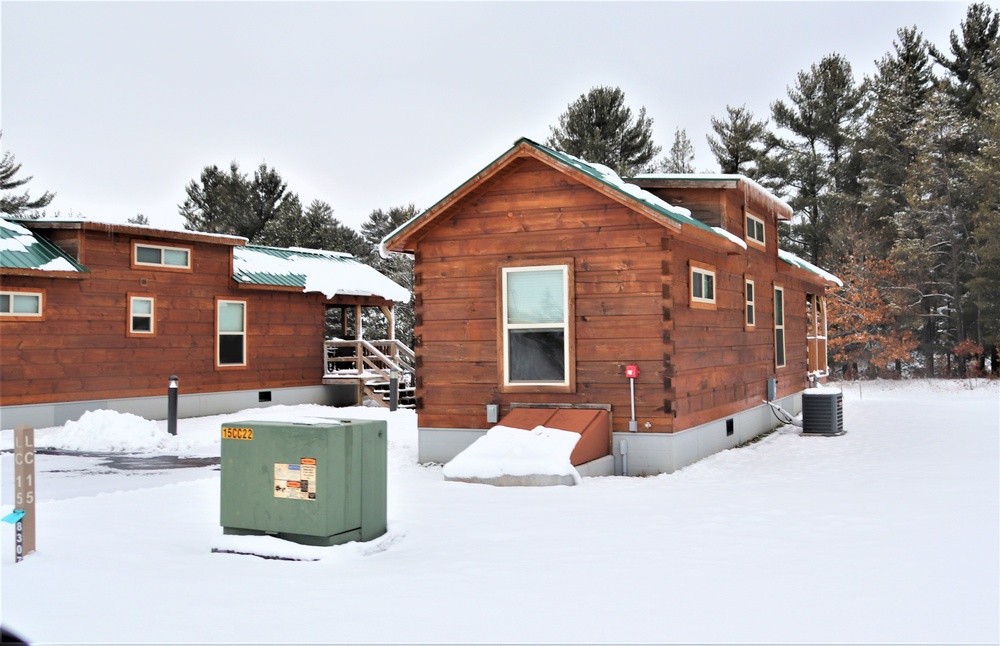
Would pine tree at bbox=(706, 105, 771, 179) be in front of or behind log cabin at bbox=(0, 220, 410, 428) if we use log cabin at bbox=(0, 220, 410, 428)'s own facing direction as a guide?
in front

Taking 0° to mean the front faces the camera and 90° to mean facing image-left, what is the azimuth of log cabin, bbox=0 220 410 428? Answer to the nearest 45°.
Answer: approximately 225°

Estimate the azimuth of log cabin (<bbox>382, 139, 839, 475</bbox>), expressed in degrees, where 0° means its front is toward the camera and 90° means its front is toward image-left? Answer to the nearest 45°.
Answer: approximately 225°

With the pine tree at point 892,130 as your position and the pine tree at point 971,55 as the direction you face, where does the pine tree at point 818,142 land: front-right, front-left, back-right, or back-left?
back-left

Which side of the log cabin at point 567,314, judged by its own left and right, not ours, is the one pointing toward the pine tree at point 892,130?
front

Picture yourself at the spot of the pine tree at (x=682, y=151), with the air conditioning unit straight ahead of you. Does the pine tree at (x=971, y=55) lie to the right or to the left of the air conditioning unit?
left

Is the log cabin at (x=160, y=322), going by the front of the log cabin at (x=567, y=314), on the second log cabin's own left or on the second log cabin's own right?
on the second log cabin's own left

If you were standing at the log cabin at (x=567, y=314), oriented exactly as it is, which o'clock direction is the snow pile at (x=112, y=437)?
The snow pile is roughly at 8 o'clock from the log cabin.
